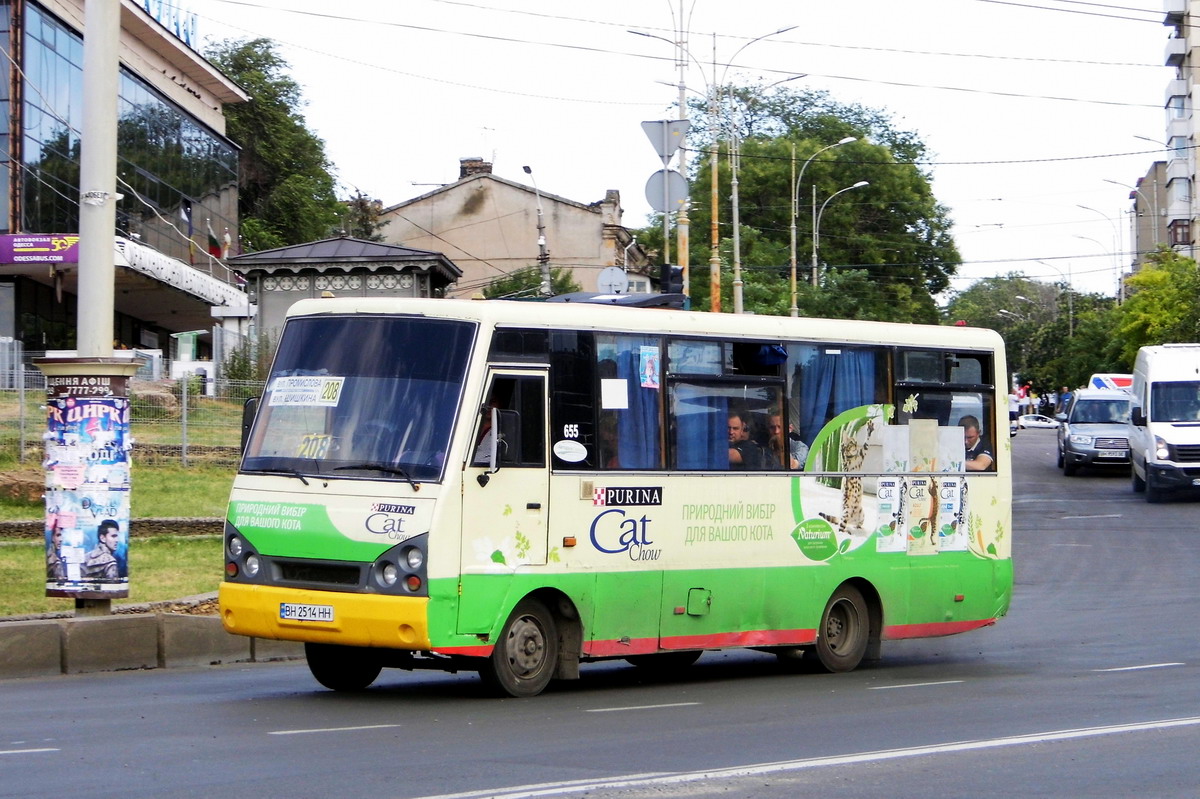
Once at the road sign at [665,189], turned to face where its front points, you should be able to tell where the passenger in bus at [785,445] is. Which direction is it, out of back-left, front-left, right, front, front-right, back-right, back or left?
back

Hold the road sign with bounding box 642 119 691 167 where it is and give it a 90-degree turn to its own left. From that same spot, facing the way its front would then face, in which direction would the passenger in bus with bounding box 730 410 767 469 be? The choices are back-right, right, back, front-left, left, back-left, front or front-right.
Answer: left

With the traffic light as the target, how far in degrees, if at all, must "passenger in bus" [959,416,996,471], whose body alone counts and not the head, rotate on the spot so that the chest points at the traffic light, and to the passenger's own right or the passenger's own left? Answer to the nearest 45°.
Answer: approximately 90° to the passenger's own right

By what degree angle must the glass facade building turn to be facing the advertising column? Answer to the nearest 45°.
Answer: approximately 45° to its right

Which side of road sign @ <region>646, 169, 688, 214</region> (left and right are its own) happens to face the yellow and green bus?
back

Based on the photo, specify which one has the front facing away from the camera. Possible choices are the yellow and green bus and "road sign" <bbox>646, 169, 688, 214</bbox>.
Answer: the road sign

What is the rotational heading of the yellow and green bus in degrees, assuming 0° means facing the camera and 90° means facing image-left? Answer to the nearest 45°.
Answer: approximately 45°

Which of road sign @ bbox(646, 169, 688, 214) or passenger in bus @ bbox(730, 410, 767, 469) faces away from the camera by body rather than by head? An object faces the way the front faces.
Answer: the road sign

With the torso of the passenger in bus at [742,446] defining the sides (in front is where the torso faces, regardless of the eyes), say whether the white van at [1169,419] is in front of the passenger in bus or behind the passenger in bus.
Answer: behind

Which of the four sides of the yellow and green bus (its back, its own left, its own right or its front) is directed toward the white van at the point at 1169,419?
back
